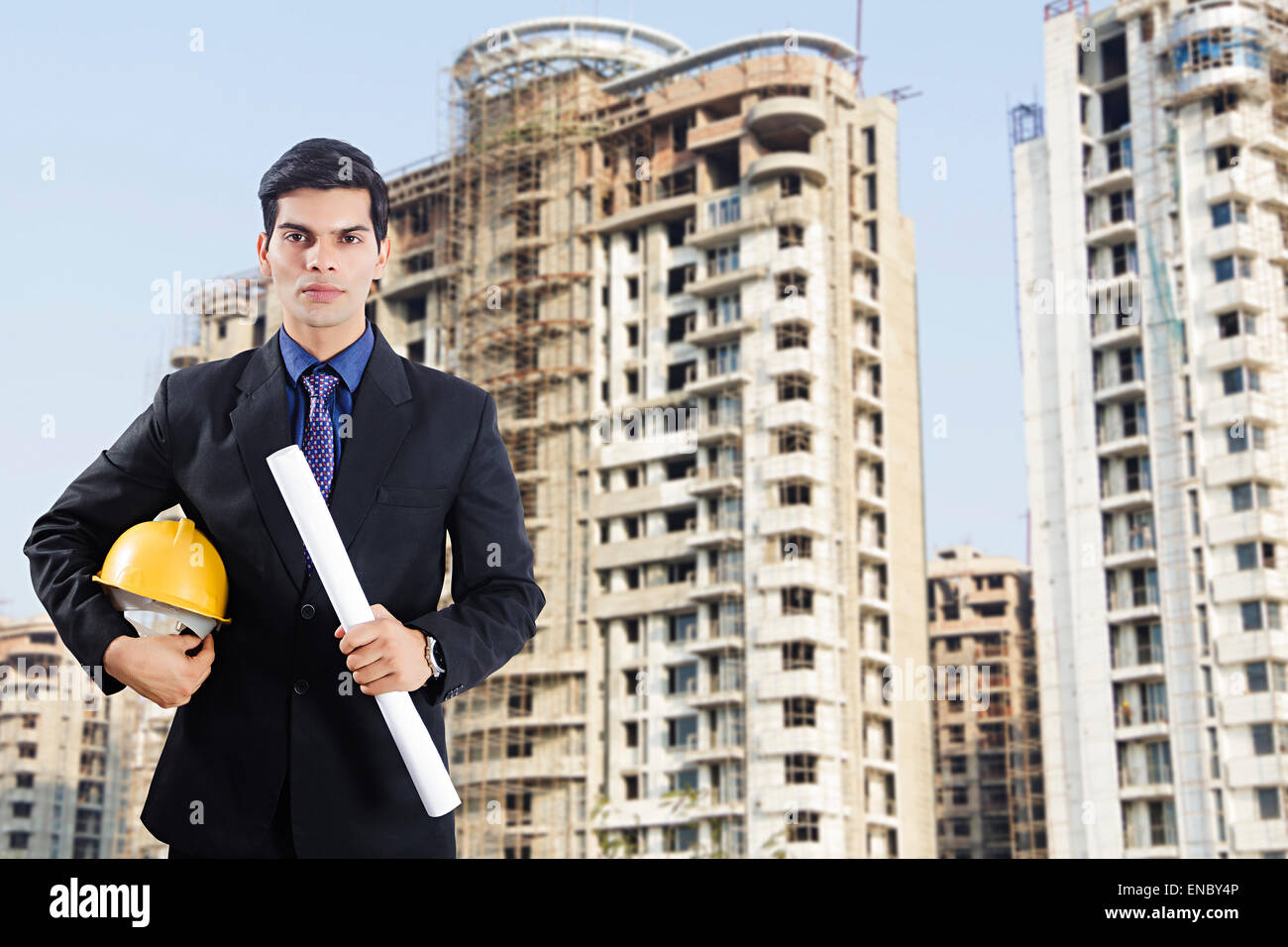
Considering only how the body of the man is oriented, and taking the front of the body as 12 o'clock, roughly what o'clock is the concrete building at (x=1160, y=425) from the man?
The concrete building is roughly at 7 o'clock from the man.

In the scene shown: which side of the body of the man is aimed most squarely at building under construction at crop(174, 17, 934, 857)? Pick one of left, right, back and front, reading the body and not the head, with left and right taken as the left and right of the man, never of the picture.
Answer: back

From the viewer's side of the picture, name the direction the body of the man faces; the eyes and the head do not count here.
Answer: toward the camera

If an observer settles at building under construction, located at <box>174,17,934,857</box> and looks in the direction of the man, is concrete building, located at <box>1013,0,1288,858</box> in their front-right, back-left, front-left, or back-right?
front-left
